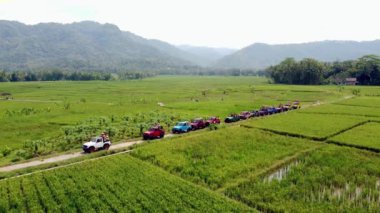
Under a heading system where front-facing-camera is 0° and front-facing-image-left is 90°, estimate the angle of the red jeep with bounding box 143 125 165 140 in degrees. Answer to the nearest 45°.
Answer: approximately 45°

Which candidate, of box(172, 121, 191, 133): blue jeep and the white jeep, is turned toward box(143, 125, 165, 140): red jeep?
the blue jeep

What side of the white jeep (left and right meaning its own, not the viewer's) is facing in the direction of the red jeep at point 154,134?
back

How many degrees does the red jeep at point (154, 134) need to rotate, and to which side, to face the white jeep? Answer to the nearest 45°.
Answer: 0° — it already faces it

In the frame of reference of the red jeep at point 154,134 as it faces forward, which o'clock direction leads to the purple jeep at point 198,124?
the purple jeep at point 198,124 is roughly at 6 o'clock from the red jeep at point 154,134.

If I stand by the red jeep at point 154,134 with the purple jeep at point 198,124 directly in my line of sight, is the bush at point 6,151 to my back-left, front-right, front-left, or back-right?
back-left

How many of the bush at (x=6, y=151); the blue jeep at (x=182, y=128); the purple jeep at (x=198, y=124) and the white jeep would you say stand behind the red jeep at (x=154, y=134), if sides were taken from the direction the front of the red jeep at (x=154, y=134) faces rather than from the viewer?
2

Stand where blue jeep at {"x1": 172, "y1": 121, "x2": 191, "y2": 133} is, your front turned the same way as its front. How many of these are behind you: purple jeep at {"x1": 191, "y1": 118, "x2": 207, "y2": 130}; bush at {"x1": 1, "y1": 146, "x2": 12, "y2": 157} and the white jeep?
1

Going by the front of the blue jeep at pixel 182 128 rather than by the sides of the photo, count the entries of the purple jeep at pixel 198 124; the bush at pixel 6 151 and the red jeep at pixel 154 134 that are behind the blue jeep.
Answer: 1

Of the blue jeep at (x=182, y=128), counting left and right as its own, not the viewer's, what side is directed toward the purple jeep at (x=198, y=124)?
back
